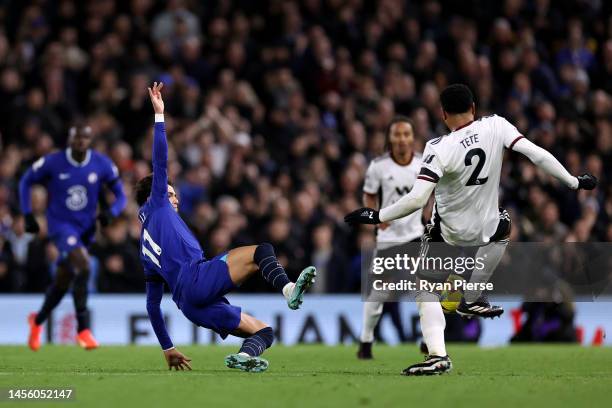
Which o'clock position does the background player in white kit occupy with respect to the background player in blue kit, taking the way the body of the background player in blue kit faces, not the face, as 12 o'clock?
The background player in white kit is roughly at 10 o'clock from the background player in blue kit.

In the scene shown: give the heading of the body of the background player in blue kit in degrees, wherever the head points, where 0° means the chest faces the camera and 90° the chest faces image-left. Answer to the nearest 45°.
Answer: approximately 0°

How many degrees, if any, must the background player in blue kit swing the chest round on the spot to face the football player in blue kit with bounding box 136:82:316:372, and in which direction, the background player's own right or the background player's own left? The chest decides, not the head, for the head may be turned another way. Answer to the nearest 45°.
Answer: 0° — they already face them

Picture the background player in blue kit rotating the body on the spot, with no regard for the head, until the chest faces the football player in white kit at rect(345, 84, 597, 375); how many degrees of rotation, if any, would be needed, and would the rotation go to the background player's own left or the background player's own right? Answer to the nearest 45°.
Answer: approximately 45° to the background player's own left

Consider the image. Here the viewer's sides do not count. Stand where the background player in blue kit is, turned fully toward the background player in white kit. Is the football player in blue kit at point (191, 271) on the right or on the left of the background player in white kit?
right

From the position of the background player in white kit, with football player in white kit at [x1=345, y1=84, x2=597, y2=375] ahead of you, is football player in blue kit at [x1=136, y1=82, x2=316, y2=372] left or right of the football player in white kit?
right

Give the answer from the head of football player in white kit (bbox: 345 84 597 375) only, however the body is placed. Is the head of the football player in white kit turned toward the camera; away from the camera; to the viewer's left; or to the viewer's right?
away from the camera
